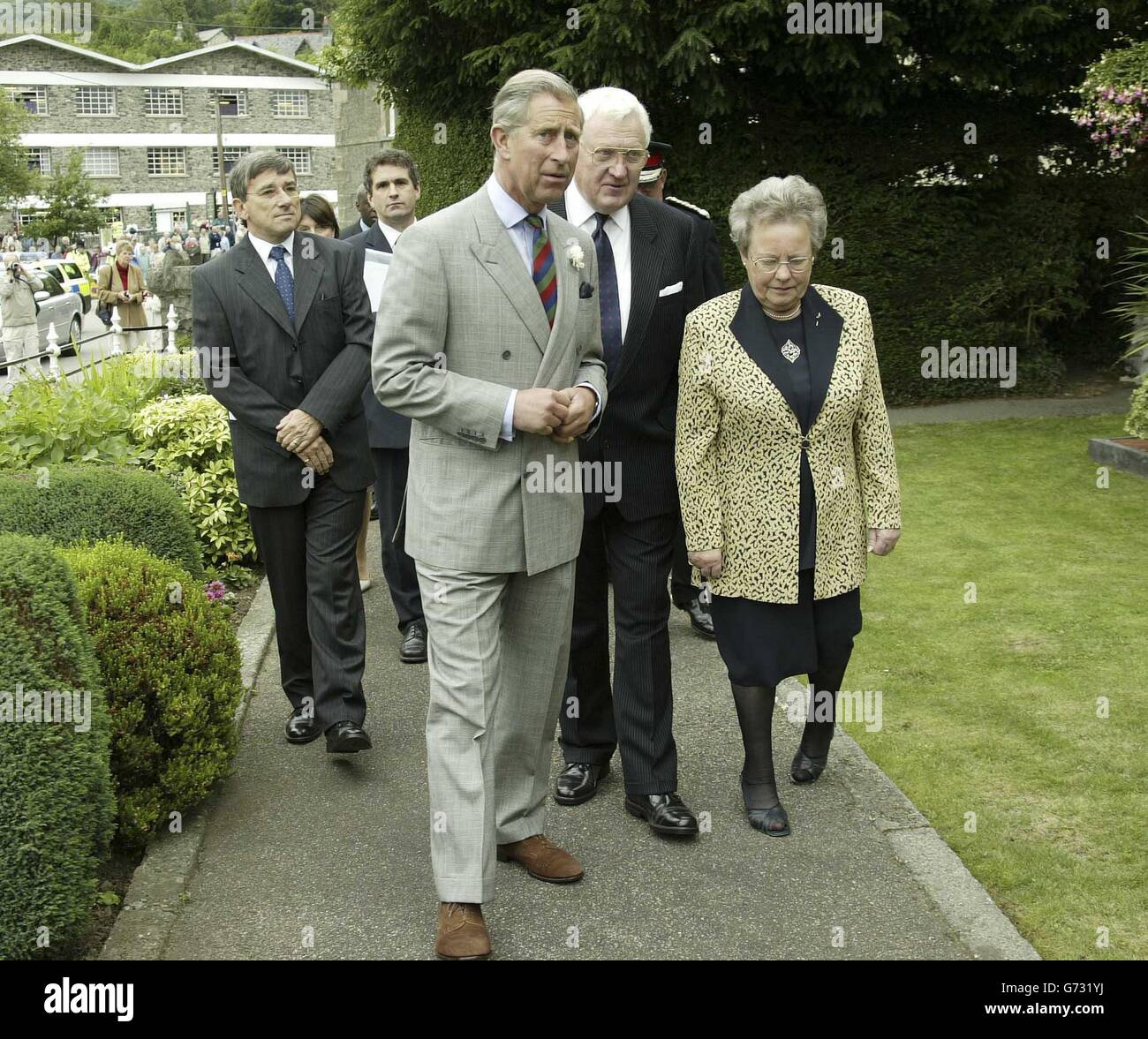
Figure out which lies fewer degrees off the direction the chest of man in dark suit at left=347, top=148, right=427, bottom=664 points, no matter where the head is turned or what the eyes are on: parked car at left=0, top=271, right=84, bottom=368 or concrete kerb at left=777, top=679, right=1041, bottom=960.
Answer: the concrete kerb

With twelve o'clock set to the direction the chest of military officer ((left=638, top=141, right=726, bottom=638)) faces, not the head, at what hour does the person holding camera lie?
The person holding camera is roughly at 5 o'clock from the military officer.

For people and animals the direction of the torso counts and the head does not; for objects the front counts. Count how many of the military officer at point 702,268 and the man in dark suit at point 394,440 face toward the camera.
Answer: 2

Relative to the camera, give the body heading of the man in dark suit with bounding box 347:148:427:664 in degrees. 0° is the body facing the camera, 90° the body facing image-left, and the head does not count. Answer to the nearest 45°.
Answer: approximately 0°

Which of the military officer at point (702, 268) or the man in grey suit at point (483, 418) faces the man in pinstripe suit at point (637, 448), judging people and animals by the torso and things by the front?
the military officer

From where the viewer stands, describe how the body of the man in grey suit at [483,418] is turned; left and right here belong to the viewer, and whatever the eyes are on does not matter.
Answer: facing the viewer and to the right of the viewer

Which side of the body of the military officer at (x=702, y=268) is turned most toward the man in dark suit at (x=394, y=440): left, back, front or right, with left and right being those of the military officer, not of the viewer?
right

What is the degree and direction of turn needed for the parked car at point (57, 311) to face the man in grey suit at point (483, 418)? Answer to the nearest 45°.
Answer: approximately 45° to its left

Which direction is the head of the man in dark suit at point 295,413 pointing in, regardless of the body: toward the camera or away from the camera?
toward the camera

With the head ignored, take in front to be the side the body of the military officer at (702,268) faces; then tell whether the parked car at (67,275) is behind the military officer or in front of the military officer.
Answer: behind

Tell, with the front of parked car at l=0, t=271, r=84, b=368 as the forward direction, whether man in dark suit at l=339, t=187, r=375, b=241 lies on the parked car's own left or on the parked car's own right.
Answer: on the parked car's own left

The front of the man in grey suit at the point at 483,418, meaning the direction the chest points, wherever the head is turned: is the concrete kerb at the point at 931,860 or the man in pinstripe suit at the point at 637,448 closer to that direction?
the concrete kerb

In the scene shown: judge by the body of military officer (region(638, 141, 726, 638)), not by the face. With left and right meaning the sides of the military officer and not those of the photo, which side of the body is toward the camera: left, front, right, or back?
front

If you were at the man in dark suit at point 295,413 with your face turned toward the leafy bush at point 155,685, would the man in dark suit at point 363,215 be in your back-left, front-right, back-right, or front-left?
back-right
